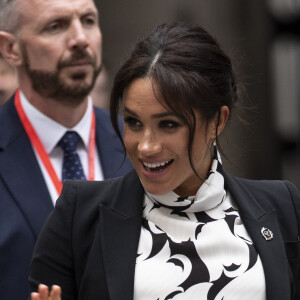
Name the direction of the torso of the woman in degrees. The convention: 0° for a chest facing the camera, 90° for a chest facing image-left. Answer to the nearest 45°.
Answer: approximately 0°

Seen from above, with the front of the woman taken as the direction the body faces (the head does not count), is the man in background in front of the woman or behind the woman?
behind

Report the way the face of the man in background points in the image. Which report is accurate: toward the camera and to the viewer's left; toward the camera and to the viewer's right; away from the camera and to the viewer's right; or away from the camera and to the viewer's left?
toward the camera and to the viewer's right

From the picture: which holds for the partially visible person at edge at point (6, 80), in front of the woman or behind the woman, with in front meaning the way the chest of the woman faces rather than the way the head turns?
behind

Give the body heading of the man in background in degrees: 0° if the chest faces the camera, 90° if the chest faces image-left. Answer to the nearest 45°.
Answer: approximately 315°

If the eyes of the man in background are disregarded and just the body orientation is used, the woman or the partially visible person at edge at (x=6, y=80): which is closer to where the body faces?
the woman
